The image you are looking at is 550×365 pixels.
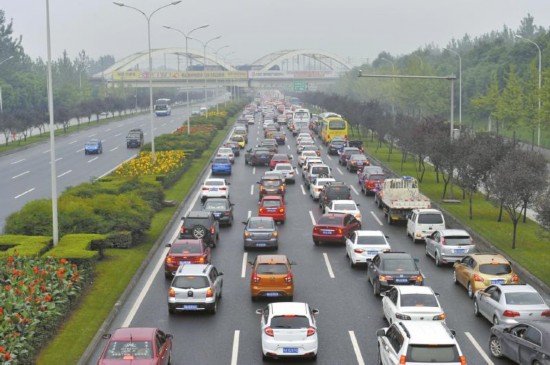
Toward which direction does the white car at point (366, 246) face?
away from the camera

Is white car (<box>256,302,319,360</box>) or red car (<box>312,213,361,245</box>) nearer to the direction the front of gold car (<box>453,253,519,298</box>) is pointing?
the red car

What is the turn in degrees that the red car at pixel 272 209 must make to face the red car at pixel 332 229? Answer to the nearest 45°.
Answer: approximately 135° to its right

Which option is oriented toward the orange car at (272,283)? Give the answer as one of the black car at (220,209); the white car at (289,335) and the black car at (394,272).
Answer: the white car

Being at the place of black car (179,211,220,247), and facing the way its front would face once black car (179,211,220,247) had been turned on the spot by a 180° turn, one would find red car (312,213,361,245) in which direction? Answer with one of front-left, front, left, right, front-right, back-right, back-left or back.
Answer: left

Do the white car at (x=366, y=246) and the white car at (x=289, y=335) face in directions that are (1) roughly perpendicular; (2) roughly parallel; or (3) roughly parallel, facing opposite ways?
roughly parallel

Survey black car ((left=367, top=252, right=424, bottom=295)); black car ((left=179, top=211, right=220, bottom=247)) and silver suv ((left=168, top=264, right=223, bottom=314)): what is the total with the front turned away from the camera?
3

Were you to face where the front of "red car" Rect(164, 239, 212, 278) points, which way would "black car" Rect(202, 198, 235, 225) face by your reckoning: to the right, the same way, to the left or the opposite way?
the same way

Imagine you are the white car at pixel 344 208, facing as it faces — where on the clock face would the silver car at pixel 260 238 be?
The silver car is roughly at 7 o'clock from the white car.

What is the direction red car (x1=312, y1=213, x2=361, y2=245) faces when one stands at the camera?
facing away from the viewer and to the right of the viewer

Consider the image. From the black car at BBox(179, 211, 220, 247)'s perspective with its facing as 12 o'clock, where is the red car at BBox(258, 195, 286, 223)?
The red car is roughly at 1 o'clock from the black car.

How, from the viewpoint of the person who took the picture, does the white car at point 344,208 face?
facing away from the viewer

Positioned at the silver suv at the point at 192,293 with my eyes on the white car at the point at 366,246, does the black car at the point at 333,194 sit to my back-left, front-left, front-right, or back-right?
front-left

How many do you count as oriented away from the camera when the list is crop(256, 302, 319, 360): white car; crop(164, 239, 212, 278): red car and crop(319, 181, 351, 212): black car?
3

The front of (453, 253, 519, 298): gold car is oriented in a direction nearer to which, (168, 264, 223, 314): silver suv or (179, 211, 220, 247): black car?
the black car

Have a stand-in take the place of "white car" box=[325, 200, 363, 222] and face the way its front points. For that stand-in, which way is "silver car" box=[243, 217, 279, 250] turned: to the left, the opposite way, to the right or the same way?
the same way

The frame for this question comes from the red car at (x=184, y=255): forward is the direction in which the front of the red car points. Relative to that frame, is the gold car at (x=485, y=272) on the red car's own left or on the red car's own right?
on the red car's own right

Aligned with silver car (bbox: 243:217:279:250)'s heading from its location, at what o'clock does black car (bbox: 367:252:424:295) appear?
The black car is roughly at 5 o'clock from the silver car.

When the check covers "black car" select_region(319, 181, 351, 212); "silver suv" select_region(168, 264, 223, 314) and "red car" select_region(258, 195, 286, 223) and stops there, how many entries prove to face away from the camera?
3

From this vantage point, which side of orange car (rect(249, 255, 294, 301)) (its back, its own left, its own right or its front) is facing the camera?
back

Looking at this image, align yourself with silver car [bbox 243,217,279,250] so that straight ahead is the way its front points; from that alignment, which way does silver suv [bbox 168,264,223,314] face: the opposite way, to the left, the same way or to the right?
the same way

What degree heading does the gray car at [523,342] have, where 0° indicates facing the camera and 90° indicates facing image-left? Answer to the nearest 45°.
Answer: approximately 135°
